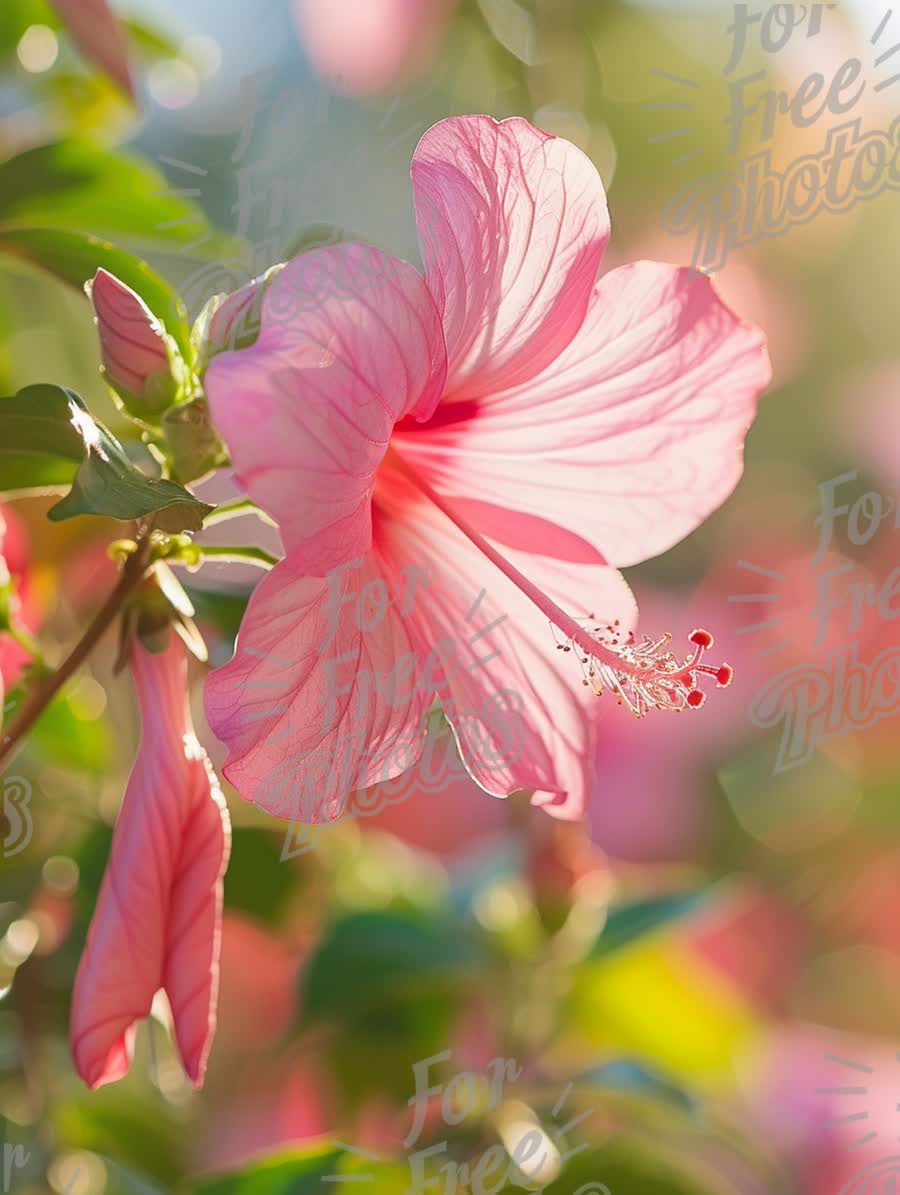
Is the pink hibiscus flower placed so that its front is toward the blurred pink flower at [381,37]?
no

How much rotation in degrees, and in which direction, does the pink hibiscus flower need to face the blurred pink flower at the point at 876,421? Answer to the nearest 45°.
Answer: approximately 135° to its left

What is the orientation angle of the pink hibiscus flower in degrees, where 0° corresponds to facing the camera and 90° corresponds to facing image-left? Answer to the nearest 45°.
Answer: approximately 315°
